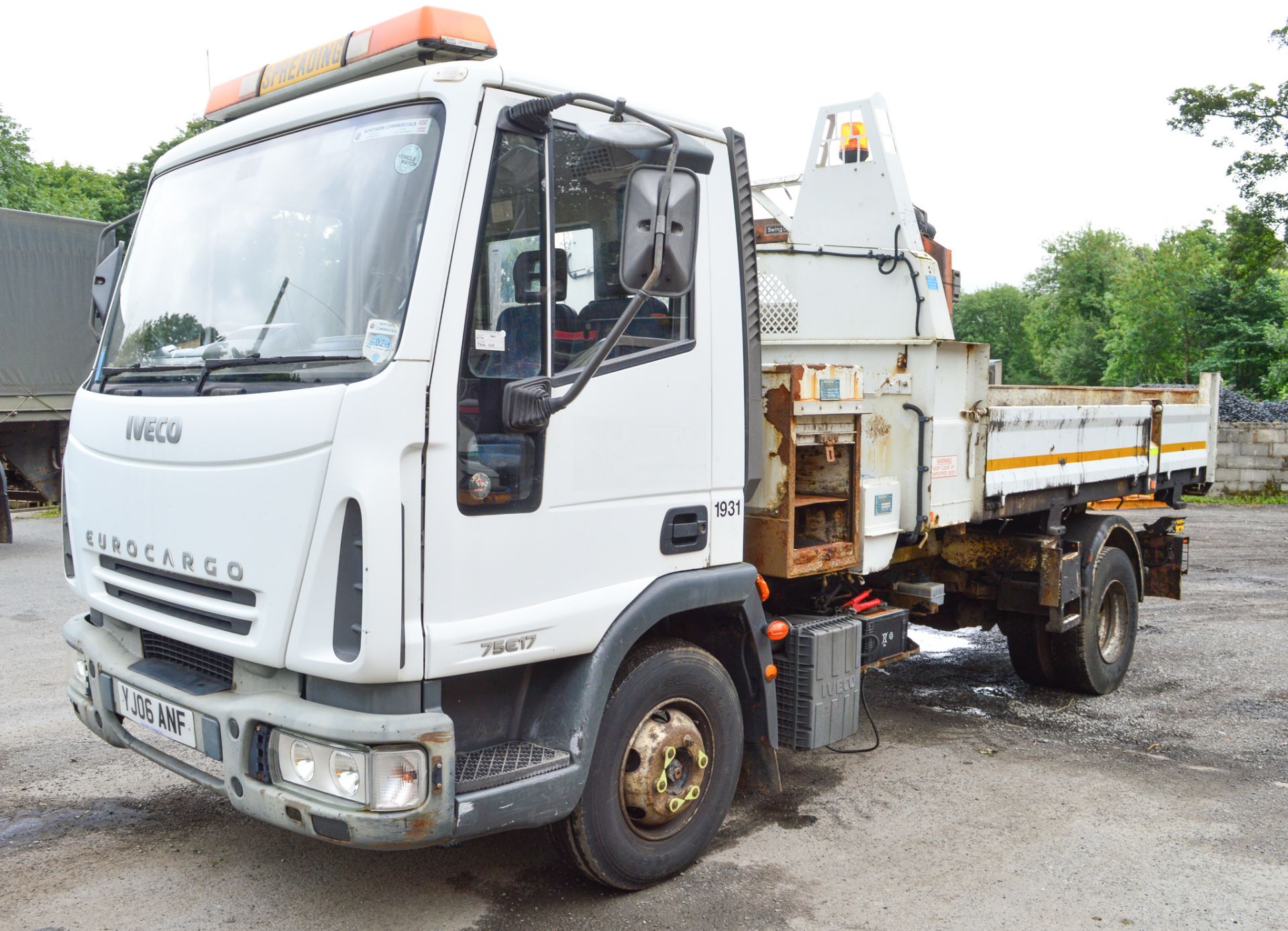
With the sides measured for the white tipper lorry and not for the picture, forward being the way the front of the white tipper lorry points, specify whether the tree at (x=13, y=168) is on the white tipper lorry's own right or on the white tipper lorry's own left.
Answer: on the white tipper lorry's own right

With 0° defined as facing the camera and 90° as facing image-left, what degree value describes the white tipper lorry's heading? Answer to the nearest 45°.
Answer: approximately 45°

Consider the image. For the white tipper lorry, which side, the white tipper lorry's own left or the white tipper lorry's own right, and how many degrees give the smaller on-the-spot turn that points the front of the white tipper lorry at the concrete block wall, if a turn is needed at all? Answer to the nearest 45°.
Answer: approximately 180°

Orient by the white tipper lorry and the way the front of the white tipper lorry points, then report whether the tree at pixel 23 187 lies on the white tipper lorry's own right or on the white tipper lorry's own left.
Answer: on the white tipper lorry's own right

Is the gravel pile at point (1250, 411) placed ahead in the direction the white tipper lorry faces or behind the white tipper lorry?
behind

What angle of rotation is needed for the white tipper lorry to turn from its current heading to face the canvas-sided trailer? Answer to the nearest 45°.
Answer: approximately 90° to its right

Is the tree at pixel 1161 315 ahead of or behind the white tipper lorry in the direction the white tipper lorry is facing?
behind

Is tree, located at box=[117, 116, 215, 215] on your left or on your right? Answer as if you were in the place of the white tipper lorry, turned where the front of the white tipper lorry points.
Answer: on your right
